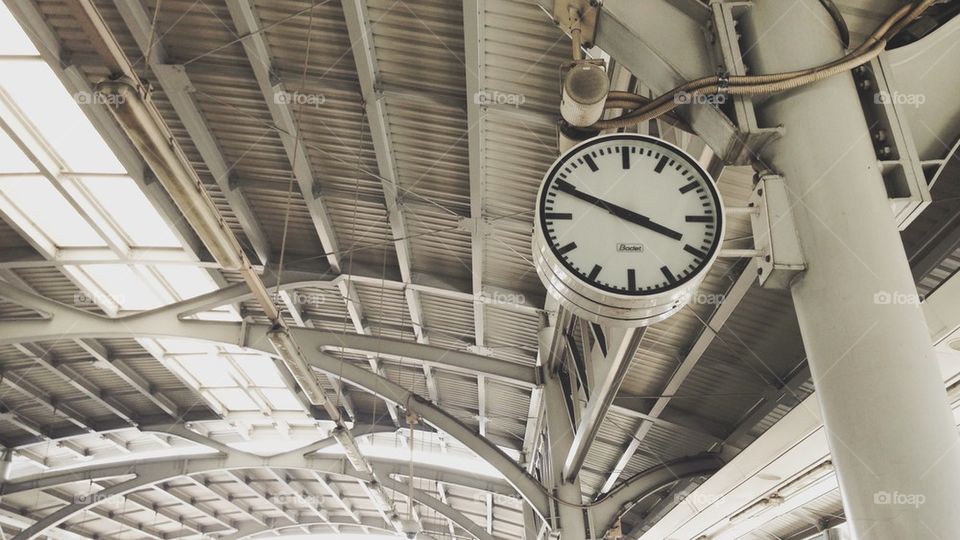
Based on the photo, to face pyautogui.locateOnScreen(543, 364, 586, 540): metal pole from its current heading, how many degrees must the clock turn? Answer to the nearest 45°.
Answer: approximately 180°

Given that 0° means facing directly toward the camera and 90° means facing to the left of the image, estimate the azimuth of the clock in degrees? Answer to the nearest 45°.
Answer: approximately 0°

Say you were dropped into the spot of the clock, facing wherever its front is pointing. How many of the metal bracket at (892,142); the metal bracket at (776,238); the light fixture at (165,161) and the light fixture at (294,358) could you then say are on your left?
2

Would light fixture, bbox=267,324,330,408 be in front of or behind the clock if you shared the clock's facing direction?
behind

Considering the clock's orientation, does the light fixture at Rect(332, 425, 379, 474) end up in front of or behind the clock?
behind

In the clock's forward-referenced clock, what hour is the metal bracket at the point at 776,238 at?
The metal bracket is roughly at 9 o'clock from the clock.

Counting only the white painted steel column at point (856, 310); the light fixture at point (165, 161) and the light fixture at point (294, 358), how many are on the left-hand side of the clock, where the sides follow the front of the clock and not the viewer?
1

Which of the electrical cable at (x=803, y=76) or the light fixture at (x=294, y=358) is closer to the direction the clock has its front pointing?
the electrical cable

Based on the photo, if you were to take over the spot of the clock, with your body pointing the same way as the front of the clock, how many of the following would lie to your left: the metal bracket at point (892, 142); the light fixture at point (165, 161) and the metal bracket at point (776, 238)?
2

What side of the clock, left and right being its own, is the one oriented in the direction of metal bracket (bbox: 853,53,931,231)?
left

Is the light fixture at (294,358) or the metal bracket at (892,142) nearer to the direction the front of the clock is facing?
the metal bracket
